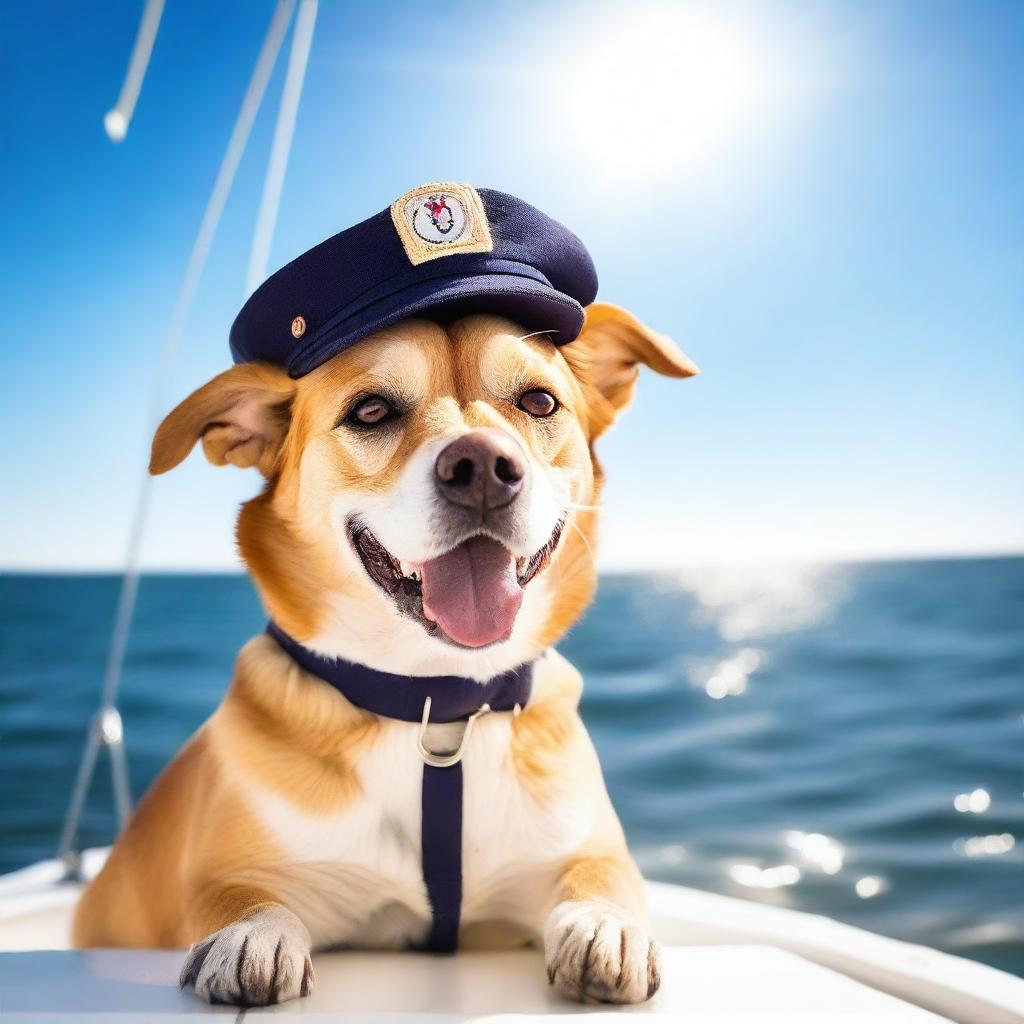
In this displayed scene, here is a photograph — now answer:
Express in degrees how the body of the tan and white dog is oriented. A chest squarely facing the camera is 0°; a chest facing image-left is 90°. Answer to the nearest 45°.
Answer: approximately 0°
